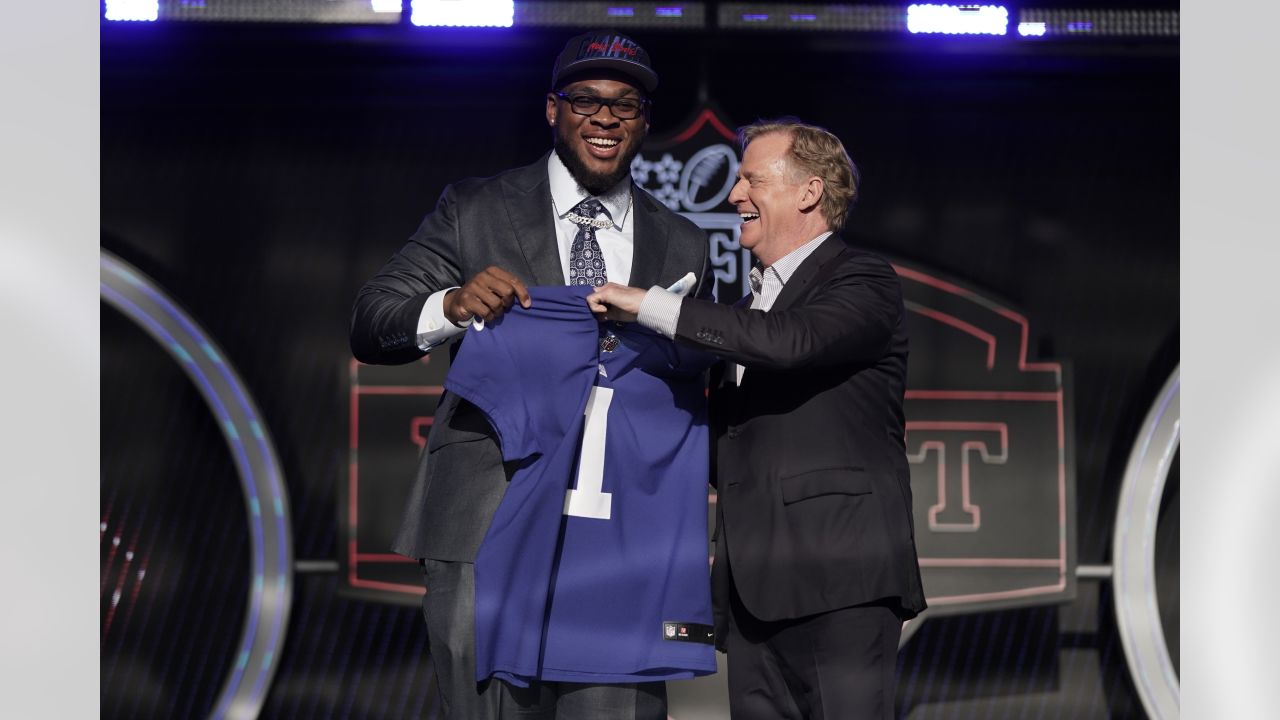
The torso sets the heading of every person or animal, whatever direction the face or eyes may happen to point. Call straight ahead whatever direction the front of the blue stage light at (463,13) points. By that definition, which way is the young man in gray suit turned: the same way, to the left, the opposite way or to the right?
the same way

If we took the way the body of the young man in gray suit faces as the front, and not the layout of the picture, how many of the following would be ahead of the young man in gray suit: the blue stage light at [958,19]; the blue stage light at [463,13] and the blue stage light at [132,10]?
0

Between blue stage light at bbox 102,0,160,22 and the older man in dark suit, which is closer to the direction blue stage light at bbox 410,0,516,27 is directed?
the older man in dark suit

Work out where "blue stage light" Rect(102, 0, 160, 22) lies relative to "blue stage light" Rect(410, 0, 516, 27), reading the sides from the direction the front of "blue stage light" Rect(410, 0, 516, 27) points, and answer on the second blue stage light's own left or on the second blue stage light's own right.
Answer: on the second blue stage light's own right

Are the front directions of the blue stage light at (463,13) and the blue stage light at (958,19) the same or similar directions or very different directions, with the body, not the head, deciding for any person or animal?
same or similar directions

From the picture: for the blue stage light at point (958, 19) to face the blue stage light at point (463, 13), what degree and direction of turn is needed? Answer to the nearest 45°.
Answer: approximately 90° to its right

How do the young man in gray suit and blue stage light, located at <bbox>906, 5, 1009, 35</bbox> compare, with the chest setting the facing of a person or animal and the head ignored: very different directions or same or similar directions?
same or similar directions

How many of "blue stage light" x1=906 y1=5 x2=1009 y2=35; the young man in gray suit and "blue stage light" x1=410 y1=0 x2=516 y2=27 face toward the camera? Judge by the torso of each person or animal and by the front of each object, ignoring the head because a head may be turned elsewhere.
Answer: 3

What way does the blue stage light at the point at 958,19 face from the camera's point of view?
toward the camera

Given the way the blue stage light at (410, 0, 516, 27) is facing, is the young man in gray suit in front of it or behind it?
in front

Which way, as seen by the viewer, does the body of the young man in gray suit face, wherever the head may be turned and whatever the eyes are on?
toward the camera

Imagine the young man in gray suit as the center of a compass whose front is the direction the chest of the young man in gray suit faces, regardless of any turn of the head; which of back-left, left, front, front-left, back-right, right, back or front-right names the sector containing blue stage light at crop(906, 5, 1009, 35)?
back-left

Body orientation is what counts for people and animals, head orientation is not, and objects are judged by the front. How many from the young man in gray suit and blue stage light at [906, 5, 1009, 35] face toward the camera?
2

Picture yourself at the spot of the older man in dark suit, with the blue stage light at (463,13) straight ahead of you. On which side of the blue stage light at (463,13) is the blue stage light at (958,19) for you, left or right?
right

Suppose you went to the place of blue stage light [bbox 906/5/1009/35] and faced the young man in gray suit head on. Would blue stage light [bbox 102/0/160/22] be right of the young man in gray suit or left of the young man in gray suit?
right
